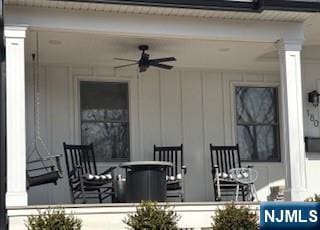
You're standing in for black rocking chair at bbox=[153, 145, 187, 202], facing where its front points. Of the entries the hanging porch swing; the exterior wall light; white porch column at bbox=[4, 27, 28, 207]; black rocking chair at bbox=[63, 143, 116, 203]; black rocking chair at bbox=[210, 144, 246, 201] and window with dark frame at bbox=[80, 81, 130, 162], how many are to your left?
2

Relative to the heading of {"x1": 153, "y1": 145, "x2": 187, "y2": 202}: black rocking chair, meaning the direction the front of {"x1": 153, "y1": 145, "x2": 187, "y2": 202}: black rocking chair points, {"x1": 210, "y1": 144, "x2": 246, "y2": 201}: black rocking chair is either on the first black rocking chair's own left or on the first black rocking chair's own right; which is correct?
on the first black rocking chair's own left

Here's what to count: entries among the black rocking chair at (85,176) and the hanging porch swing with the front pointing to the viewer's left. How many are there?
0

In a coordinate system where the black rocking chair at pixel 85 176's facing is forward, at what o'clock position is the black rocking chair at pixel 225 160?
the black rocking chair at pixel 225 160 is roughly at 10 o'clock from the black rocking chair at pixel 85 176.

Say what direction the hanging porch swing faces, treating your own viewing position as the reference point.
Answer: facing the viewer and to the right of the viewer

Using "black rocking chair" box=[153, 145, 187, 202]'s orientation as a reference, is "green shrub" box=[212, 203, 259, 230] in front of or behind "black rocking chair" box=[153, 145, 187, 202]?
in front

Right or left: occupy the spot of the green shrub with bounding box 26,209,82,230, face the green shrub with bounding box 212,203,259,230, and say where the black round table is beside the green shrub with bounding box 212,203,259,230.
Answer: left

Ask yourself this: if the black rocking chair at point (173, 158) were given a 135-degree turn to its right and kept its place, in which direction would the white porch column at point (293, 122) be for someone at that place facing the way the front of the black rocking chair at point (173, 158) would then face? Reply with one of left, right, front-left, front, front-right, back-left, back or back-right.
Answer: back

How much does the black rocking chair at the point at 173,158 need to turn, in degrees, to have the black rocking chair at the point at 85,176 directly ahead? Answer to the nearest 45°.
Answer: approximately 45° to its right

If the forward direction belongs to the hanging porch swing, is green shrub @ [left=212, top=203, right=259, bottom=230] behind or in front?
in front

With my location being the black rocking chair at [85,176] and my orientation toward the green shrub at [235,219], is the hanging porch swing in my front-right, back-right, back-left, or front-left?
back-right

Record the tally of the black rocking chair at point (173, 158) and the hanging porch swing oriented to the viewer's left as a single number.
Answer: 0

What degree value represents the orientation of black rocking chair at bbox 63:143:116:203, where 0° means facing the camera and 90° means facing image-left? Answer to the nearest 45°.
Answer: approximately 315°

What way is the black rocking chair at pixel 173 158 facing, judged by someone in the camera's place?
facing the viewer

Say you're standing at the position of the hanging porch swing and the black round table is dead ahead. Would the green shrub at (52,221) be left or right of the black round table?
right
